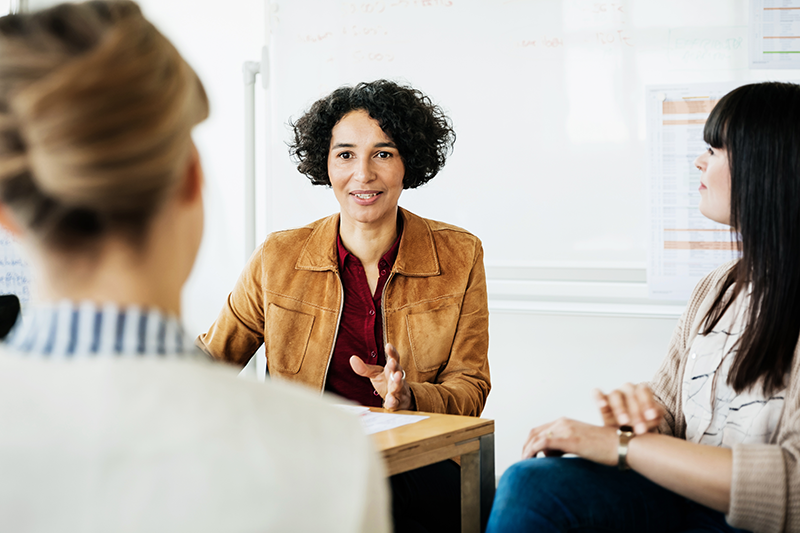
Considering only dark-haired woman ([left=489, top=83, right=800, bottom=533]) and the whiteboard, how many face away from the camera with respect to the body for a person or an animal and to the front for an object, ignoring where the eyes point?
0

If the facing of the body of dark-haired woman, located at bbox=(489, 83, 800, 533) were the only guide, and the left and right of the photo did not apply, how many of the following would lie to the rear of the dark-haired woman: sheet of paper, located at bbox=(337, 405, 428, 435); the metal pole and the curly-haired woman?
0

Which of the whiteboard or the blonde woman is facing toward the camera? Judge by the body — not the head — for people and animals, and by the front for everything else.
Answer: the whiteboard

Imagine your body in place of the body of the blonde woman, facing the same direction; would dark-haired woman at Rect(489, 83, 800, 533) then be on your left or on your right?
on your right

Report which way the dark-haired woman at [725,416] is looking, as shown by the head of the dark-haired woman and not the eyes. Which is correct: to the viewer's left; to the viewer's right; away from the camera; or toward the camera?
to the viewer's left

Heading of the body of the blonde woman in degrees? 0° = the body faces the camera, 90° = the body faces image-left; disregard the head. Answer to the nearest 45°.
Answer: approximately 180°

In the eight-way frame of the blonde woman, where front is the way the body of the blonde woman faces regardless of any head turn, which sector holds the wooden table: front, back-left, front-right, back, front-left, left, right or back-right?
front-right

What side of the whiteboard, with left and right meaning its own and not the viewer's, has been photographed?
front

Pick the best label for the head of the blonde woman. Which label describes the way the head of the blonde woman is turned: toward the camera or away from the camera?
away from the camera

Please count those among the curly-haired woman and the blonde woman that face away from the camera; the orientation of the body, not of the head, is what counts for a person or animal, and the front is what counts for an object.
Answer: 1

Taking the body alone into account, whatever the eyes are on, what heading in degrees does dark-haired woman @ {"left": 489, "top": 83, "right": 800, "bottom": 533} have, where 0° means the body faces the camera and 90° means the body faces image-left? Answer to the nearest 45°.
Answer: approximately 90°

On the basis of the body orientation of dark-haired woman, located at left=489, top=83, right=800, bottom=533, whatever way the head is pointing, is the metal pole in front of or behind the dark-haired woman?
in front

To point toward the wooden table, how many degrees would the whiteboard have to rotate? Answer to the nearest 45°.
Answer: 0° — it already faces it

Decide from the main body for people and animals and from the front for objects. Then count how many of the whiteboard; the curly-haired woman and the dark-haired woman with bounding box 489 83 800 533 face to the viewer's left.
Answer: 1

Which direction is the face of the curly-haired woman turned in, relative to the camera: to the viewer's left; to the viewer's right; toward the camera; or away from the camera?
toward the camera

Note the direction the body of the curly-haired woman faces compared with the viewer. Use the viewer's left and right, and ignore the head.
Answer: facing the viewer

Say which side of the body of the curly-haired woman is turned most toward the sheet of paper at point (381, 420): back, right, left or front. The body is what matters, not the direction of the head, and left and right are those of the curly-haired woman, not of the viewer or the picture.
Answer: front

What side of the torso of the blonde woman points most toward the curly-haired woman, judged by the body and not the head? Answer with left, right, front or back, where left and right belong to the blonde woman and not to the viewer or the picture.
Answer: front

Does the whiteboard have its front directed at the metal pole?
no

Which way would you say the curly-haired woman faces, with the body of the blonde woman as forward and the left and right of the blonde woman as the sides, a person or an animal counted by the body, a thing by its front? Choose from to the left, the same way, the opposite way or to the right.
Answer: the opposite way

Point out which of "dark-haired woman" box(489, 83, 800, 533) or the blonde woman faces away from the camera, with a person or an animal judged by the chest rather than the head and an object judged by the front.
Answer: the blonde woman
